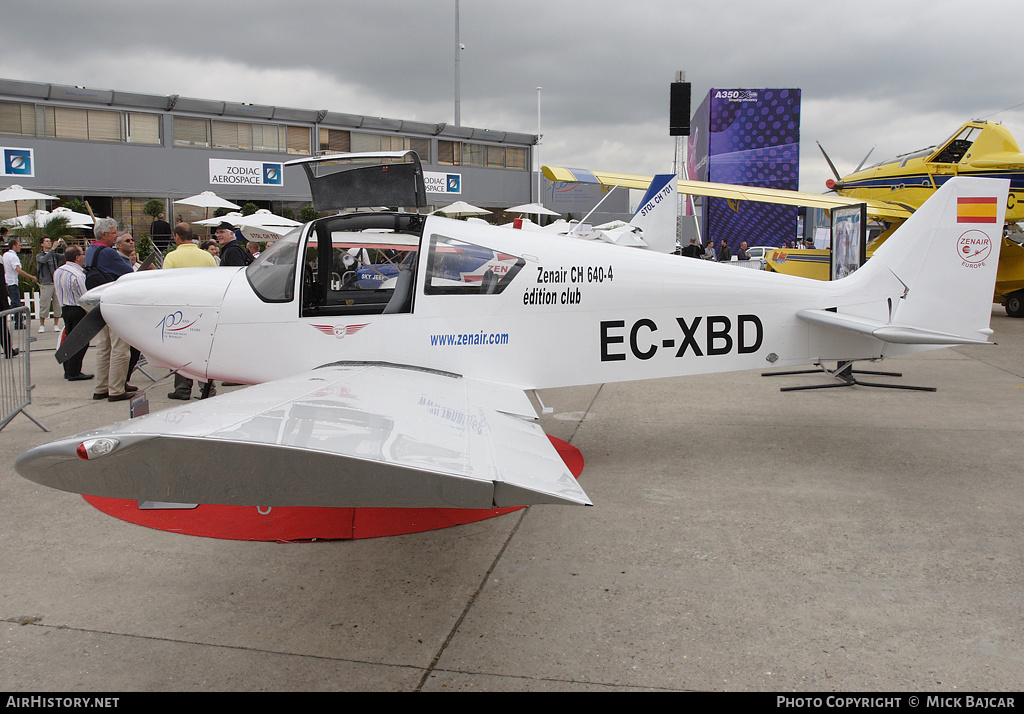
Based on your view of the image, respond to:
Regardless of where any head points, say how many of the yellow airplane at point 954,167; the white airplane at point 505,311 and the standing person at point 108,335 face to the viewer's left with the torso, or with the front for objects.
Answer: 2

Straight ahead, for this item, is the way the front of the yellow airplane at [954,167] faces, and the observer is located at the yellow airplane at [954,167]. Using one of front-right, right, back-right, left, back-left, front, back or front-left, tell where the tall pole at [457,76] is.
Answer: front-right

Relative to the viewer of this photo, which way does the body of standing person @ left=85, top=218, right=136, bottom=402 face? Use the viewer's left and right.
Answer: facing away from the viewer and to the right of the viewer

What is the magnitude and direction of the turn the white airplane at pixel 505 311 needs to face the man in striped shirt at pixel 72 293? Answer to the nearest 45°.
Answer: approximately 45° to its right

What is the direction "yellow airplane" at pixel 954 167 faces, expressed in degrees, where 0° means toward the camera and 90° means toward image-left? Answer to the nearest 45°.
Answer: approximately 90°

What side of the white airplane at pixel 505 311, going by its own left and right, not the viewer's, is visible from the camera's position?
left

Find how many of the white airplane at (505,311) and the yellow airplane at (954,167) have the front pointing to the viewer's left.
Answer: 2
